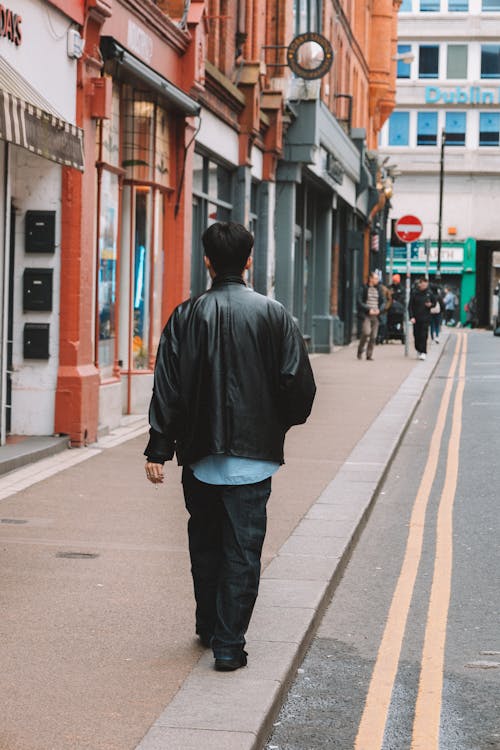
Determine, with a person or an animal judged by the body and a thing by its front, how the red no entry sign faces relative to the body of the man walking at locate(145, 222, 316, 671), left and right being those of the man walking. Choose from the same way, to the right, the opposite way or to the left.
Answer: the opposite way

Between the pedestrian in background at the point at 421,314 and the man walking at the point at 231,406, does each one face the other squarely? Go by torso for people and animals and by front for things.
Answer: yes

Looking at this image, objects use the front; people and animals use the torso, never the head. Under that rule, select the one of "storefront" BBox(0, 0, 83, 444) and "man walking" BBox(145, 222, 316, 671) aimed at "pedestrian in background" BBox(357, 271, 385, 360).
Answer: the man walking

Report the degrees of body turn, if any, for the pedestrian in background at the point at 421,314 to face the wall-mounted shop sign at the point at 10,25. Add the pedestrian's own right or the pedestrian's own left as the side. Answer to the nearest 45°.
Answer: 0° — they already face it

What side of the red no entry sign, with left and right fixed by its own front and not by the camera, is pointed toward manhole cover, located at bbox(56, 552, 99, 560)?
front

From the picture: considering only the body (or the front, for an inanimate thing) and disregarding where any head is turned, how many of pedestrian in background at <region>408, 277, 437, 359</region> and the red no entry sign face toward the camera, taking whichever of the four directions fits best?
2

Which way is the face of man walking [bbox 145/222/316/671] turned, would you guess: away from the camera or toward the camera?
away from the camera

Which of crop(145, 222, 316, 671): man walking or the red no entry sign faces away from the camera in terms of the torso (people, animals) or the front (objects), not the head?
the man walking

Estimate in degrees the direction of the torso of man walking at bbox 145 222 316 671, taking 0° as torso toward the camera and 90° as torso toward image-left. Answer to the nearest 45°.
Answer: approximately 180°
